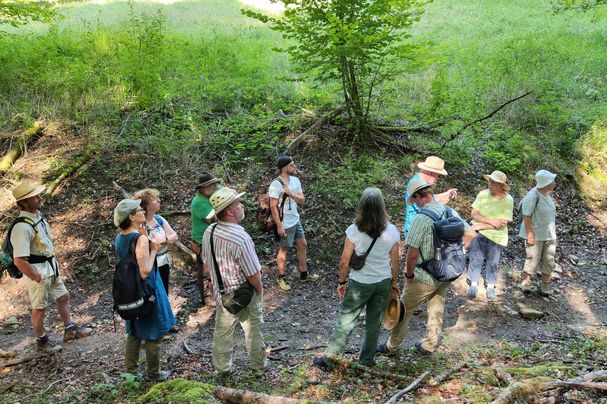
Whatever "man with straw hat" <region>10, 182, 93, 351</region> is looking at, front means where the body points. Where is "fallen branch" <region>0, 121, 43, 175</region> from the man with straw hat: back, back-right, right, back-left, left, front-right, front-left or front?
back-left

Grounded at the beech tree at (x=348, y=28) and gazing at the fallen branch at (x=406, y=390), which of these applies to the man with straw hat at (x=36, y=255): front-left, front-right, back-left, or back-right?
front-right

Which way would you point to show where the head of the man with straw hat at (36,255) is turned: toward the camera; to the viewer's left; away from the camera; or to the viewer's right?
to the viewer's right

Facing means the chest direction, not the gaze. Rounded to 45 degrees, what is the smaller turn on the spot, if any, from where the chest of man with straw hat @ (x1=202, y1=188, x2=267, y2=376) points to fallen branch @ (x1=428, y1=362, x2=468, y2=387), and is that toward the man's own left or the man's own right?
approximately 45° to the man's own right

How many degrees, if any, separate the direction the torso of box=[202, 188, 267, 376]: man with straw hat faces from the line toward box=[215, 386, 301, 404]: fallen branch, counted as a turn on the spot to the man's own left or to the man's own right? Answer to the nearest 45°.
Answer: approximately 135° to the man's own right

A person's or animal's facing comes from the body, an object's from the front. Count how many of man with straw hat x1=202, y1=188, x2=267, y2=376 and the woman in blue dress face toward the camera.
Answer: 0

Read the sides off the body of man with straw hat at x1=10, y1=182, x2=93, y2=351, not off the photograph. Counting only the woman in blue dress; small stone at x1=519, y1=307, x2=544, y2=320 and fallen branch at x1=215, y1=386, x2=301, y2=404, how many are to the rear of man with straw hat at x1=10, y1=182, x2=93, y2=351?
0

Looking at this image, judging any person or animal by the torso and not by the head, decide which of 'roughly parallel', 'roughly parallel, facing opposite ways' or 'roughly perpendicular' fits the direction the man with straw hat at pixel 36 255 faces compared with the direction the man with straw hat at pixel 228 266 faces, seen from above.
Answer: roughly perpendicular

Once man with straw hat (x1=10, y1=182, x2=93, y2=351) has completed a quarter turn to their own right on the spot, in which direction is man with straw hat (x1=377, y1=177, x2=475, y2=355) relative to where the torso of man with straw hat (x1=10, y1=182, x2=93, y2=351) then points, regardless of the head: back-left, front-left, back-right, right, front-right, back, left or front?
left

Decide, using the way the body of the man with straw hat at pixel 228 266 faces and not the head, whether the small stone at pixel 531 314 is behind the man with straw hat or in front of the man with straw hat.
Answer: in front

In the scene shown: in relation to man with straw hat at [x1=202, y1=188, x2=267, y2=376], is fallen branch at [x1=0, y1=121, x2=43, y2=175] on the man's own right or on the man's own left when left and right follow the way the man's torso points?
on the man's own left
